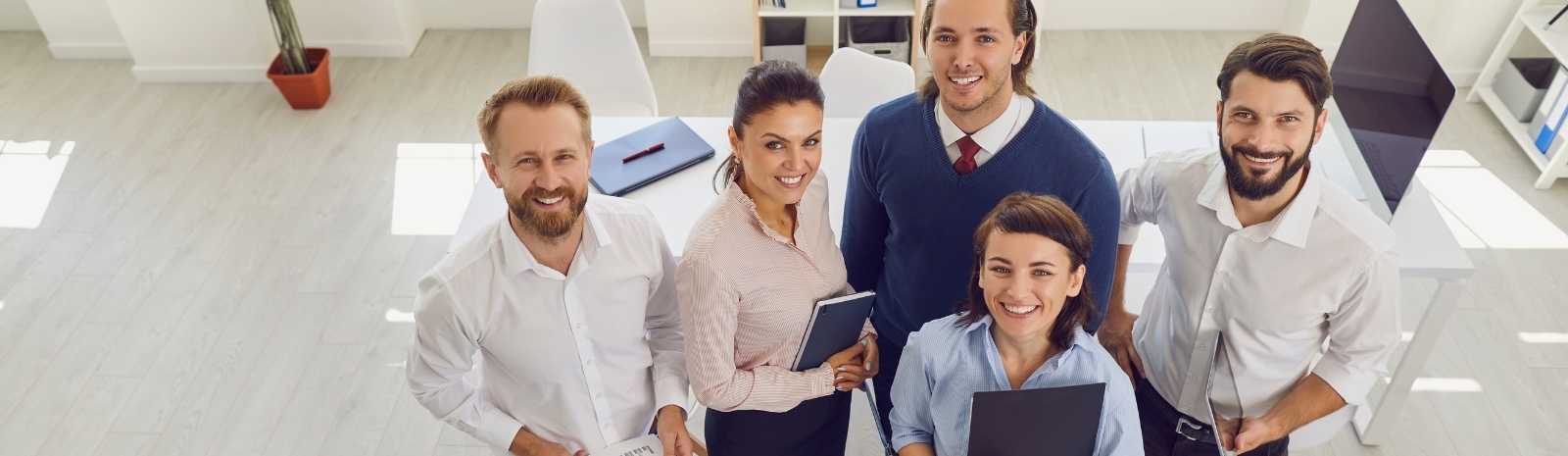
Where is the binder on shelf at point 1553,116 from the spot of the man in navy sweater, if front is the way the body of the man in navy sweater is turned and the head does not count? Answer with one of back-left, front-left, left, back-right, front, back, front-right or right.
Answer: back-left

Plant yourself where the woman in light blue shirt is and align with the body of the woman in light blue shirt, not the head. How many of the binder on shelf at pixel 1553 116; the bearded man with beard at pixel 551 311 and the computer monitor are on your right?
1

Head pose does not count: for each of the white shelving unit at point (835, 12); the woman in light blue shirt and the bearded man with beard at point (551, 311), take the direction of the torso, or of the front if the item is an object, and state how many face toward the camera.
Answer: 3

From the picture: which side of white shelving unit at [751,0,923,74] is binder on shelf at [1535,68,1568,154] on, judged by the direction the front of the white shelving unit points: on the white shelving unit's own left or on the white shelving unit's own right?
on the white shelving unit's own left

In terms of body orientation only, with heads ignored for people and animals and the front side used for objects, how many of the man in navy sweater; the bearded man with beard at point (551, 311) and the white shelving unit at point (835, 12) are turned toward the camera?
3

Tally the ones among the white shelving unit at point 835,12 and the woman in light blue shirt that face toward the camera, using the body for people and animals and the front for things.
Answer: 2

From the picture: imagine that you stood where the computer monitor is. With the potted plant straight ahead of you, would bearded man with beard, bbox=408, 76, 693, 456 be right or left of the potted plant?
left

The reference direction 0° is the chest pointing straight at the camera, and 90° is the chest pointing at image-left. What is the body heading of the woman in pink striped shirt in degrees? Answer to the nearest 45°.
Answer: approximately 315°

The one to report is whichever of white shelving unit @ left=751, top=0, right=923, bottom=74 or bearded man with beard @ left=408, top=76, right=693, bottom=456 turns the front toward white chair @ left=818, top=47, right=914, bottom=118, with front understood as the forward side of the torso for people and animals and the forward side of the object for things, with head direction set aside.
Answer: the white shelving unit

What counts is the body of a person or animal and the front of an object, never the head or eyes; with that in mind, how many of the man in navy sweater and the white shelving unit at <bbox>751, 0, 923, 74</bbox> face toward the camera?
2

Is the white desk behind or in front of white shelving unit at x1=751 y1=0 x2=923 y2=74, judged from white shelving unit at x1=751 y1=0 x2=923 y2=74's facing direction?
in front
